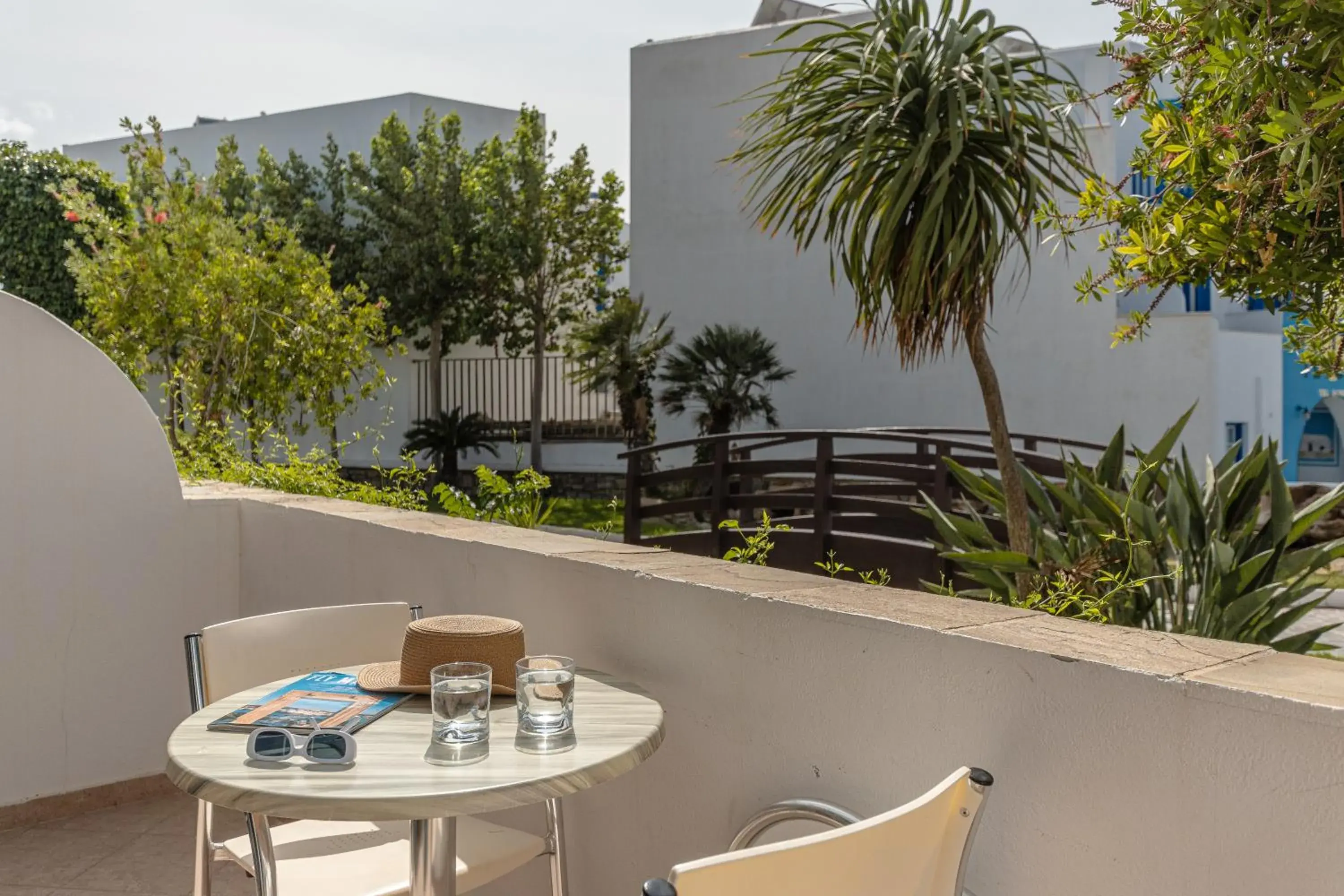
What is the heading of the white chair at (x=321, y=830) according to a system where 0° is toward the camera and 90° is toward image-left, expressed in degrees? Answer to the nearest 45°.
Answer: approximately 315°

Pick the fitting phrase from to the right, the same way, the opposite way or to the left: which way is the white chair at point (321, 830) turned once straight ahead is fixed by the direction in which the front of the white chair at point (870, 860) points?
the opposite way

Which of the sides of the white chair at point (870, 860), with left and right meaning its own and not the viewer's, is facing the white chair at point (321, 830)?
front

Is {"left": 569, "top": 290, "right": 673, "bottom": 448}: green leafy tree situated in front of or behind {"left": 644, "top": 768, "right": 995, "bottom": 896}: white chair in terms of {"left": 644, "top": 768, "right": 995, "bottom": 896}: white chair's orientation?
in front

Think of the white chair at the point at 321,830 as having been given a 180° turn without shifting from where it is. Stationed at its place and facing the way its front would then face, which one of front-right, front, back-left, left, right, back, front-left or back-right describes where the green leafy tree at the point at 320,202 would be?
front-right

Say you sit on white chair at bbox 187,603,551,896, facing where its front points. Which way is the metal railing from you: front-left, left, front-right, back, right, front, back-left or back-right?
back-left

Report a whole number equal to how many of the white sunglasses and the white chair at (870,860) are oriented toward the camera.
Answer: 1

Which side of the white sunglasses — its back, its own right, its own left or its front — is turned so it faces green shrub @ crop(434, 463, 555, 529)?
back

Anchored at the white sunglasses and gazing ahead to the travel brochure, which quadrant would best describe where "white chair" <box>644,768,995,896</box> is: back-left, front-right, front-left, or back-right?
back-right

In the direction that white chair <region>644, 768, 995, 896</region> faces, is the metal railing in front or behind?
in front

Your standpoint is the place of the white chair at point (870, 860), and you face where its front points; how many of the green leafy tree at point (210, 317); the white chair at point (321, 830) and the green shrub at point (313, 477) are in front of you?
3

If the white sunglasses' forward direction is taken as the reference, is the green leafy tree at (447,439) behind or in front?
behind

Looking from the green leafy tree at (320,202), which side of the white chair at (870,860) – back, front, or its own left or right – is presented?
front

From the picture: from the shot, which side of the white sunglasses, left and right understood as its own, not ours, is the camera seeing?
front

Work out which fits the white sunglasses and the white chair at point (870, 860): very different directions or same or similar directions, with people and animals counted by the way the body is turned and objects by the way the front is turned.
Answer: very different directions

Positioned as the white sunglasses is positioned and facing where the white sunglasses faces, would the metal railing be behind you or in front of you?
behind

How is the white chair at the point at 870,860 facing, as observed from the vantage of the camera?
facing away from the viewer and to the left of the viewer

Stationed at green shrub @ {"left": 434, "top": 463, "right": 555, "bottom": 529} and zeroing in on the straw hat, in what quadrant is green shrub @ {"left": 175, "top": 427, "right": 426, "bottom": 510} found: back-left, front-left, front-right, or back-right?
back-right

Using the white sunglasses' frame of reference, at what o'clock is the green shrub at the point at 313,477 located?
The green shrub is roughly at 6 o'clock from the white sunglasses.
